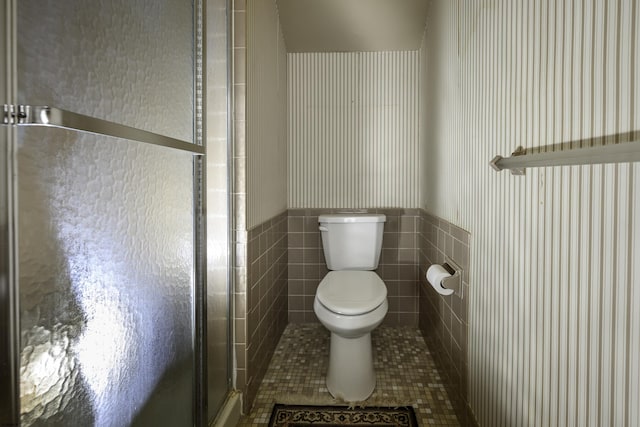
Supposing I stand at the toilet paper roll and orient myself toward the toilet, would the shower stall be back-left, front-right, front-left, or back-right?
front-left

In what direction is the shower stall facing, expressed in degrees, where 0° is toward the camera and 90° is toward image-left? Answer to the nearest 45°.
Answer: approximately 315°

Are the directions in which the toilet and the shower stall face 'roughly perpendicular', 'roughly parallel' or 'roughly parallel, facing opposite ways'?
roughly perpendicular

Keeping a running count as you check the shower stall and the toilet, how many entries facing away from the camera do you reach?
0

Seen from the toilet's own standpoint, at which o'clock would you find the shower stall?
The shower stall is roughly at 1 o'clock from the toilet.

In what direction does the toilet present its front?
toward the camera
